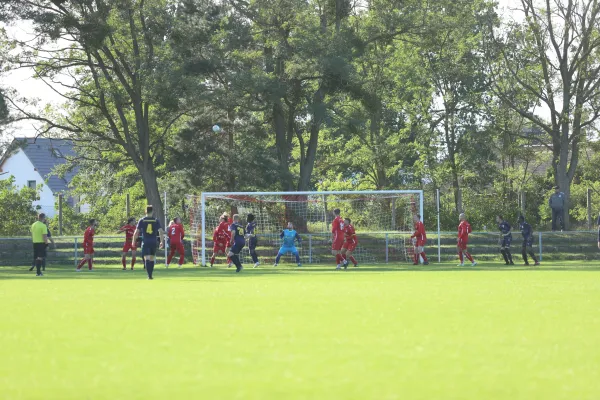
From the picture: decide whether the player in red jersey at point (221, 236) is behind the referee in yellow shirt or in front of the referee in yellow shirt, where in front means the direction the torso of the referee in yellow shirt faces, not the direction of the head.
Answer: in front

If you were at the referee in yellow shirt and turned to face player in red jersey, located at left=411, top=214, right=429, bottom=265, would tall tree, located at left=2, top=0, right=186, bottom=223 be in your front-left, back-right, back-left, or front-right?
front-left

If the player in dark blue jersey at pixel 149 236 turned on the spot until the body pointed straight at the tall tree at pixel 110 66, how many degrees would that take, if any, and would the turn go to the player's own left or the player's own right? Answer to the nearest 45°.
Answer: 0° — they already face it

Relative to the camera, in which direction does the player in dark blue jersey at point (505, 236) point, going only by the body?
to the viewer's left

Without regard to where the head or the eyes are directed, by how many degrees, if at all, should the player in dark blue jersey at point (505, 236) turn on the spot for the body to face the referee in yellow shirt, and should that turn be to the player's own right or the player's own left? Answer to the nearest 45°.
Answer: approximately 45° to the player's own left

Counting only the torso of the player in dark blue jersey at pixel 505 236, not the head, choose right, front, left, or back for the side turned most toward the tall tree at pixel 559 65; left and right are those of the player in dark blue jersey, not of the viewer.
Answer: right

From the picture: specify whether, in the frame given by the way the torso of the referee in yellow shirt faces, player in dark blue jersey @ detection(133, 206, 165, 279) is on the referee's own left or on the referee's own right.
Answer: on the referee's own right

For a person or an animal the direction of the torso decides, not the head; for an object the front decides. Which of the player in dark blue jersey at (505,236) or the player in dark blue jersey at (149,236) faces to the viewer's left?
the player in dark blue jersey at (505,236)

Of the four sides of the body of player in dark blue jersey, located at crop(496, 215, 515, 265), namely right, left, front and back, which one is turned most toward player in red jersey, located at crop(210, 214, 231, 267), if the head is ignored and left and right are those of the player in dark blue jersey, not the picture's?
front

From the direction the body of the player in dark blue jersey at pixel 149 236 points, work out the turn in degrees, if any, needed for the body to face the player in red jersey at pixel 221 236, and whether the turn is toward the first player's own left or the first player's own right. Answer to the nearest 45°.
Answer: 0° — they already face them

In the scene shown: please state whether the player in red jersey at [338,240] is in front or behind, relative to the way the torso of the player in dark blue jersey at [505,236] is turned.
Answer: in front

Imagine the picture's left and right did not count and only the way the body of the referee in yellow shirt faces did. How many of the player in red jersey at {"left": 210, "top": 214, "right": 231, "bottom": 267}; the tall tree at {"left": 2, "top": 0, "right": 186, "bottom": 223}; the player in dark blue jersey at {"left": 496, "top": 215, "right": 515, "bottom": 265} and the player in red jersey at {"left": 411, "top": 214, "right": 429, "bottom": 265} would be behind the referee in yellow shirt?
0

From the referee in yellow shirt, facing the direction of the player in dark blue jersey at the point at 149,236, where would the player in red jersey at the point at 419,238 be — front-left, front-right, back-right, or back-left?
front-left

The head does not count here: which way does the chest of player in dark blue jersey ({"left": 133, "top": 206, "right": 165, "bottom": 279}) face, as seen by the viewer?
away from the camera
